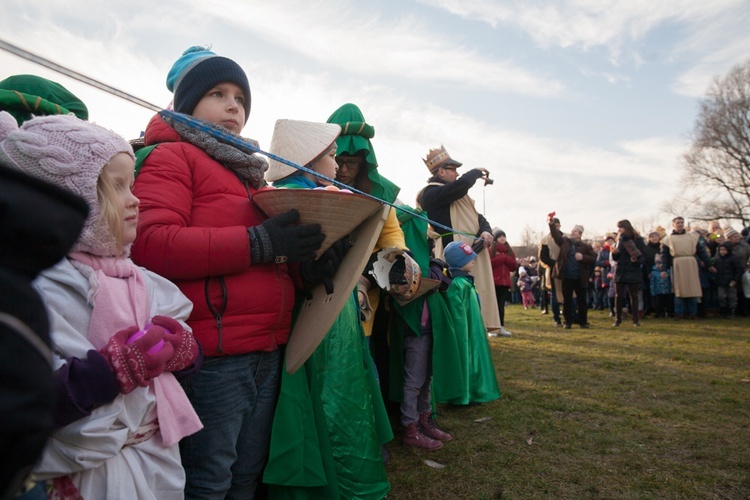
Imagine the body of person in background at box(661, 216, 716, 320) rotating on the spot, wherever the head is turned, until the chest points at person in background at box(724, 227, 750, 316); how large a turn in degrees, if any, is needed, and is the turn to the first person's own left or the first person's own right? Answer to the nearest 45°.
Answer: approximately 135° to the first person's own left

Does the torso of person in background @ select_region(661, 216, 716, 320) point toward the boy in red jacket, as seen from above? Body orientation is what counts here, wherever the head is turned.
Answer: yes

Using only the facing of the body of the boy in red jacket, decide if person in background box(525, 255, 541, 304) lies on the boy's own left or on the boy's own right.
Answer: on the boy's own left

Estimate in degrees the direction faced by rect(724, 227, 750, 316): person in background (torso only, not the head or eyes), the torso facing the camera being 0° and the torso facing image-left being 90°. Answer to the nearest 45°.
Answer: approximately 45°

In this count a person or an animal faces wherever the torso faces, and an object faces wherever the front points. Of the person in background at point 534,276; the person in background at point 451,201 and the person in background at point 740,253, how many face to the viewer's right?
1

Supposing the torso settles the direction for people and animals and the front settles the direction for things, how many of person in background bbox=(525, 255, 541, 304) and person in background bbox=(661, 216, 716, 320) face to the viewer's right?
0

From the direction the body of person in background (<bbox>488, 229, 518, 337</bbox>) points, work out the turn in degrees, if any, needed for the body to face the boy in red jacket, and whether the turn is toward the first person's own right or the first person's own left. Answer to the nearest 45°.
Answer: approximately 45° to the first person's own right

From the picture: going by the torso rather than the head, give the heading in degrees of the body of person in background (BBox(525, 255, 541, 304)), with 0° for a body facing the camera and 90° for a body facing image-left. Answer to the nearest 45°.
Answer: approximately 0°
